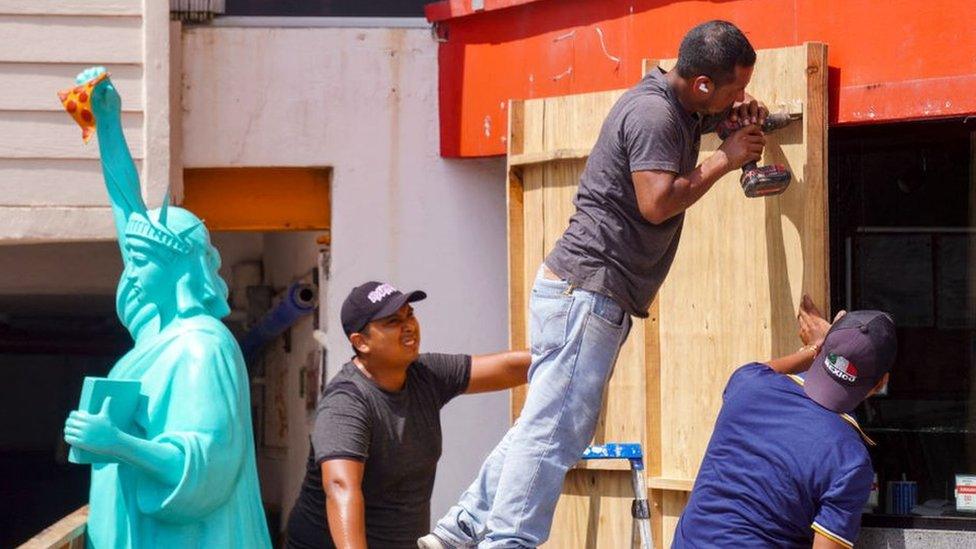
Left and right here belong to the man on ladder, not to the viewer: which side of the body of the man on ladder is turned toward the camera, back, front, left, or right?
right

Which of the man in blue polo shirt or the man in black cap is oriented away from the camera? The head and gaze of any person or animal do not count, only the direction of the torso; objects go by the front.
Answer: the man in blue polo shirt

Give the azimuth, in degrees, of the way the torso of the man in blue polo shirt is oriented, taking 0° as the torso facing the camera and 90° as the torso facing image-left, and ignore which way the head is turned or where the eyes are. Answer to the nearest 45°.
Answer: approximately 180°

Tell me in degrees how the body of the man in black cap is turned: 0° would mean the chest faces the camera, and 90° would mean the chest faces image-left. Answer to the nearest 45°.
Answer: approximately 315°

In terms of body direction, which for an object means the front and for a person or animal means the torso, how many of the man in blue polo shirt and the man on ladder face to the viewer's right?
1

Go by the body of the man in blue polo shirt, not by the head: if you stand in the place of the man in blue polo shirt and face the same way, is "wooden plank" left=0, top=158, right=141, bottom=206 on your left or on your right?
on your left

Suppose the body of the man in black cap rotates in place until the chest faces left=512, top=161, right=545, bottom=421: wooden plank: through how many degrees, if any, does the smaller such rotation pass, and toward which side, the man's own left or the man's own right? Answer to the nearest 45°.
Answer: approximately 90° to the man's own left
